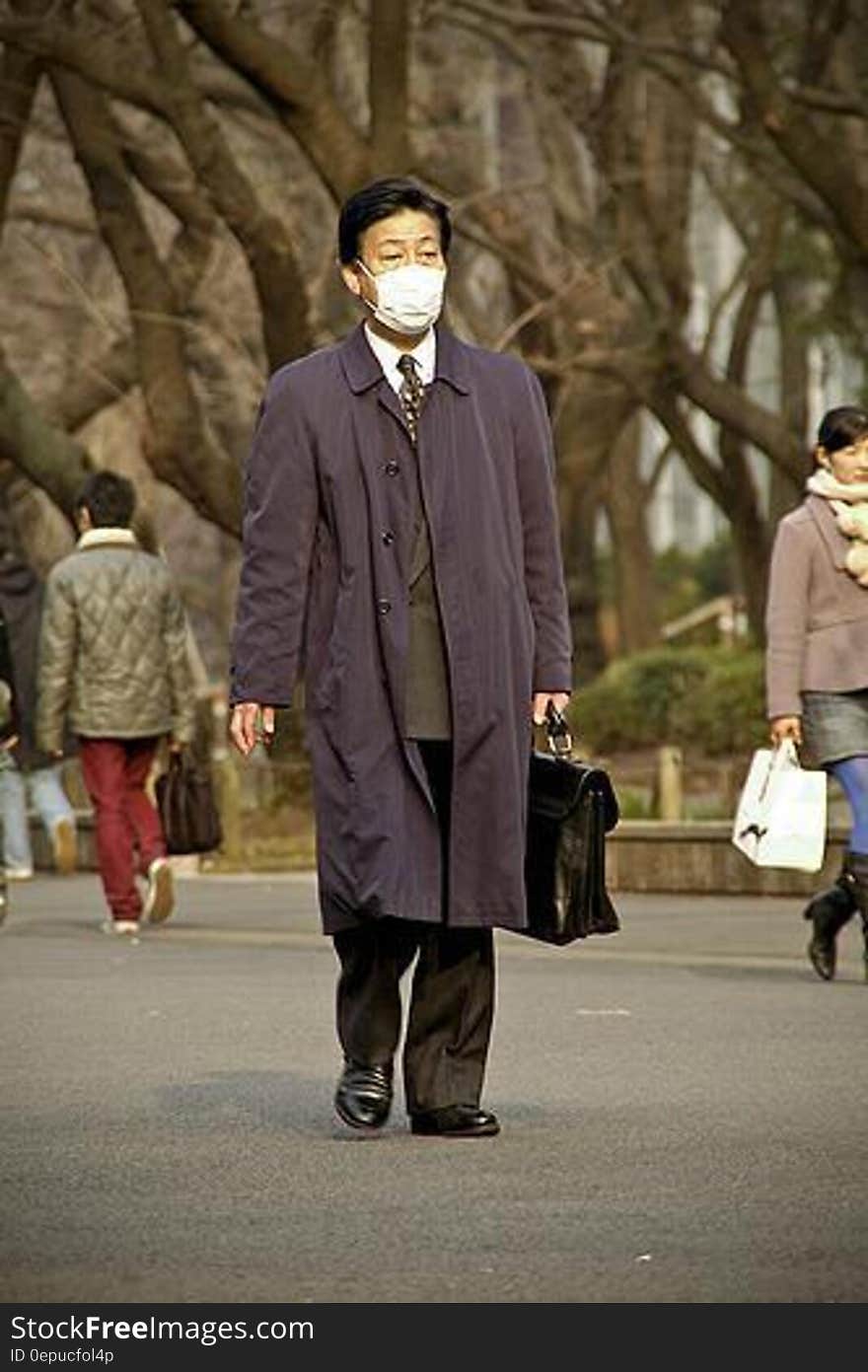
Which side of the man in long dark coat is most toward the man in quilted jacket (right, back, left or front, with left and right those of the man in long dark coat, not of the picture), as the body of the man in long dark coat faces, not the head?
back

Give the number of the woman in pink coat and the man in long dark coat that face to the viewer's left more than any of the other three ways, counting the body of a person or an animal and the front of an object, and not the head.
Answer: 0

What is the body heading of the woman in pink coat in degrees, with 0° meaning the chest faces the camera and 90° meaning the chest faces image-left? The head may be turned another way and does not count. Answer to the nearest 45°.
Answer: approximately 315°

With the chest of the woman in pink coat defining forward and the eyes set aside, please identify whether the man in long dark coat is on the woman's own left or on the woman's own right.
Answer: on the woman's own right

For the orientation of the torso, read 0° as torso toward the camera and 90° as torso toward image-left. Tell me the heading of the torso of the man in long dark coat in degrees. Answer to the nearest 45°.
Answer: approximately 0°

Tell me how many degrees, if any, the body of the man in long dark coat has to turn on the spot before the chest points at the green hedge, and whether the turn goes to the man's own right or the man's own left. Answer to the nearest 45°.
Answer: approximately 180°

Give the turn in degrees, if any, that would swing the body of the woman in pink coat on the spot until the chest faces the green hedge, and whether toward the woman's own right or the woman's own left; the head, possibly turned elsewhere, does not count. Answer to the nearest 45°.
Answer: approximately 135° to the woman's own left
